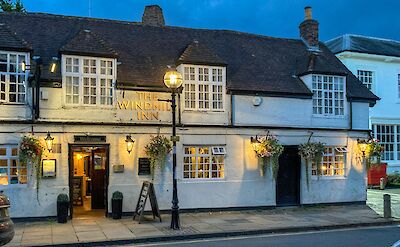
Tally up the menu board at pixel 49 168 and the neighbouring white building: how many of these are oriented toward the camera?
2

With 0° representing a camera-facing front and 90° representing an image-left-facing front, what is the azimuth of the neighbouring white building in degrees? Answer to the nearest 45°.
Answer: approximately 0°

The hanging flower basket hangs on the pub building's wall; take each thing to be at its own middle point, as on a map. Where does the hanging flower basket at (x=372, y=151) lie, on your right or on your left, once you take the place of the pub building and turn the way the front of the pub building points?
on your left

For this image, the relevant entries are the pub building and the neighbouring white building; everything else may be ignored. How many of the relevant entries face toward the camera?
2

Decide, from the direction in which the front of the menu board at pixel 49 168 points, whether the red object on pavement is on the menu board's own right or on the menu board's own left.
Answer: on the menu board's own left

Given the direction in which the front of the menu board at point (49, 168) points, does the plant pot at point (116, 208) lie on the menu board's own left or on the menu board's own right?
on the menu board's own left

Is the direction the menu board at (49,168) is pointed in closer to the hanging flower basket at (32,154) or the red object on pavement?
the hanging flower basket

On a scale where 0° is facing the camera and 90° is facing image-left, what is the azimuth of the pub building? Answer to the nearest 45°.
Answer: approximately 0°
